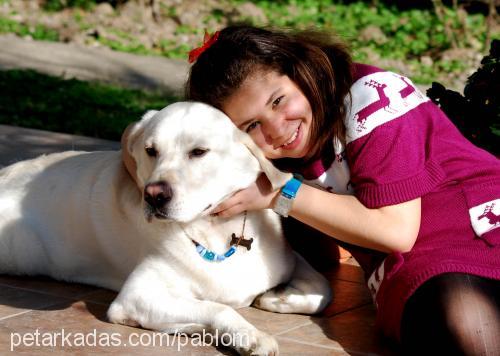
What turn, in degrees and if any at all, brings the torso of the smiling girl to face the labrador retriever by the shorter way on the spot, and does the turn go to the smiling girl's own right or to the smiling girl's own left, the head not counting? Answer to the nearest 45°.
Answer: approximately 45° to the smiling girl's own right

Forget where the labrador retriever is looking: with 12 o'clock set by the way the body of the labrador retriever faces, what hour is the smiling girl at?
The smiling girl is roughly at 11 o'clock from the labrador retriever.

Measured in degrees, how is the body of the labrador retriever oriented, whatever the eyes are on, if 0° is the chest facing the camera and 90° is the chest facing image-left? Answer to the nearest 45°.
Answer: approximately 315°

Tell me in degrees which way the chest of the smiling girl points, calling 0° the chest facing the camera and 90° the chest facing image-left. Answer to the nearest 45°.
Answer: approximately 45°

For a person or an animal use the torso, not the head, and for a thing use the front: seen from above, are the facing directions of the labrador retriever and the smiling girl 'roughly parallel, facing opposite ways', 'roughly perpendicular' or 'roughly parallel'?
roughly perpendicular
